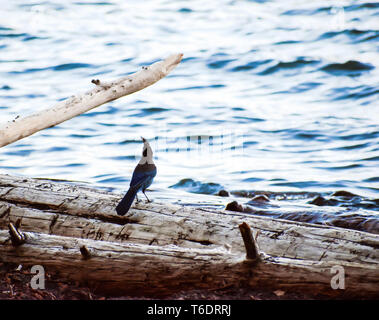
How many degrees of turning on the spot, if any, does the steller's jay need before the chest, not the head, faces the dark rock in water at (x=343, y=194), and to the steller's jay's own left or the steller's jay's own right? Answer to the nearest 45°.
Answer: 0° — it already faces it

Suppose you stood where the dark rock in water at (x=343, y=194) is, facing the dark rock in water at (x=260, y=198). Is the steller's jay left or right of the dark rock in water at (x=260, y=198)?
left

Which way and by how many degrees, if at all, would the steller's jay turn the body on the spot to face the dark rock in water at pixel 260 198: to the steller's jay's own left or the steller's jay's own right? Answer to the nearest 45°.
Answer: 0° — it already faces it

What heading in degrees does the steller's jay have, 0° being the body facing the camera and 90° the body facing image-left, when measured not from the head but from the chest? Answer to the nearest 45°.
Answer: approximately 225°

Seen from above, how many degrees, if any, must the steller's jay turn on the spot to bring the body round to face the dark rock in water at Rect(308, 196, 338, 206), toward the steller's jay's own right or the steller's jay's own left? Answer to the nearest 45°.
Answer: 0° — it already faces it
